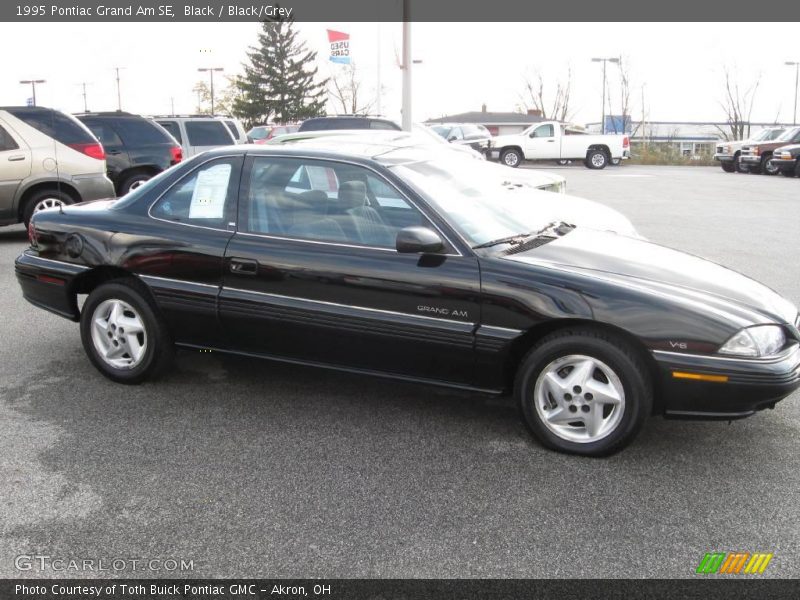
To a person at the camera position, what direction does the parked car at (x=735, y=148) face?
facing the viewer and to the left of the viewer

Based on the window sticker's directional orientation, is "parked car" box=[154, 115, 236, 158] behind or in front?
behind

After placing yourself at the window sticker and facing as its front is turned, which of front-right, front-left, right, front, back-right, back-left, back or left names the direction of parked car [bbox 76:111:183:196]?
back

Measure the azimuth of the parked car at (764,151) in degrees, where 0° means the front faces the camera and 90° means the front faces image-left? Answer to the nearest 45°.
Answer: approximately 45°

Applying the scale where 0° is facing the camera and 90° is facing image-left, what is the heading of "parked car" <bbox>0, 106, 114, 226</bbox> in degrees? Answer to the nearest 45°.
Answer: approximately 90°

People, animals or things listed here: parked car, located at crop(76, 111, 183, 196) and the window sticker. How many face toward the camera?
1
